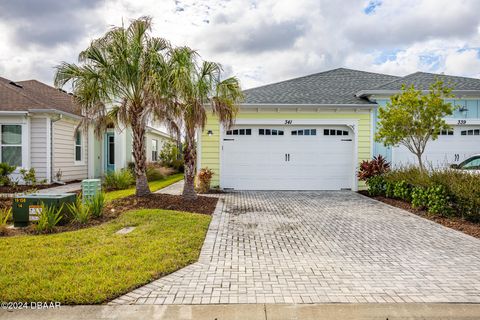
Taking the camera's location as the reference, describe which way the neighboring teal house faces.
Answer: facing the viewer

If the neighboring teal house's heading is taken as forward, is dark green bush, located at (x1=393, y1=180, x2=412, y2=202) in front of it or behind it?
in front

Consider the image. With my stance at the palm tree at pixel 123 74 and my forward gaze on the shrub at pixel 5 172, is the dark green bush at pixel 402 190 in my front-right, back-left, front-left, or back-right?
back-right

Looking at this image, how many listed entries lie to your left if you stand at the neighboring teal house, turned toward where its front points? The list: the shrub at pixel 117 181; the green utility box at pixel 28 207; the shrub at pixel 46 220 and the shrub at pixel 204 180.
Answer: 0

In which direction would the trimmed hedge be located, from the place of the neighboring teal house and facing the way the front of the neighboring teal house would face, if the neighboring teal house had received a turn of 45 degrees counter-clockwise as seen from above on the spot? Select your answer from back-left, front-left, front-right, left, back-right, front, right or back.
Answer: front-right

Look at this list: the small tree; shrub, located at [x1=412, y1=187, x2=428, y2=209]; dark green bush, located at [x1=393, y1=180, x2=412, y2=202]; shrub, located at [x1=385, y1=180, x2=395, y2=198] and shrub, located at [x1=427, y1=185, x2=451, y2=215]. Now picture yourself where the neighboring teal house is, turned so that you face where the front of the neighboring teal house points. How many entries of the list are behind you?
0

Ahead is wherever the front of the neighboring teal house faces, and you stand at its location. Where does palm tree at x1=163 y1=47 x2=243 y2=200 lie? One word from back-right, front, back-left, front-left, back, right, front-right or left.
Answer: front-right

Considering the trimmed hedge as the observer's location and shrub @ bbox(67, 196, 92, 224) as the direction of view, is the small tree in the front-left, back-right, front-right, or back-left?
back-right

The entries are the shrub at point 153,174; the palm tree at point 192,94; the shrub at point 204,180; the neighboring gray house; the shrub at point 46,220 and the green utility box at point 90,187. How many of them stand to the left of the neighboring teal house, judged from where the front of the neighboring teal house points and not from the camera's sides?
0

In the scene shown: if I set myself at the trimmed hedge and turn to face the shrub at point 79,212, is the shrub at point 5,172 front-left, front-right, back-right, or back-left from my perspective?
front-right

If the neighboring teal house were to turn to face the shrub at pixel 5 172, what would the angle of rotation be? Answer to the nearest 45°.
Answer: approximately 45° to its right

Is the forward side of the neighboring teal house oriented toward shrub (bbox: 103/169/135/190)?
no

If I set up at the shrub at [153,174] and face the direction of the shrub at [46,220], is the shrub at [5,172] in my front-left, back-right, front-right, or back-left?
front-right

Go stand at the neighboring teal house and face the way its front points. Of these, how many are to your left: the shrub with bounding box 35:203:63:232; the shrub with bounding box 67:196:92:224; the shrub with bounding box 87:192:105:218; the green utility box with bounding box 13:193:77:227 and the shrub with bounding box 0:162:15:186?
0

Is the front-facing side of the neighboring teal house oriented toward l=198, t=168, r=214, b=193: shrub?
no

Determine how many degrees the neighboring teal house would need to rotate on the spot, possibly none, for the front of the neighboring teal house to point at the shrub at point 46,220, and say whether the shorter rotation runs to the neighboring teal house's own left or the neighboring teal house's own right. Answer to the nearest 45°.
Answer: approximately 45° to the neighboring teal house's own right

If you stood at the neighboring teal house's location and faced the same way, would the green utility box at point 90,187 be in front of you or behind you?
in front

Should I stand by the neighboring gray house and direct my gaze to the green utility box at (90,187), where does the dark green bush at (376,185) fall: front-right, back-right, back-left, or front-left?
front-left

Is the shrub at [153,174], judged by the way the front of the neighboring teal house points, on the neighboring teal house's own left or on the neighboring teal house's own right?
on the neighboring teal house's own right
